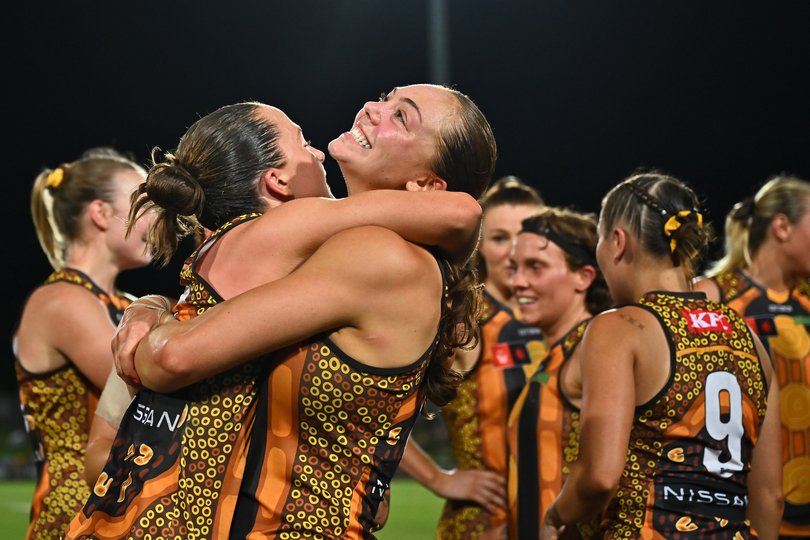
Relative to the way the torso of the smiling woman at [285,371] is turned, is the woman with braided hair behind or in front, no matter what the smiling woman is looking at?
behind

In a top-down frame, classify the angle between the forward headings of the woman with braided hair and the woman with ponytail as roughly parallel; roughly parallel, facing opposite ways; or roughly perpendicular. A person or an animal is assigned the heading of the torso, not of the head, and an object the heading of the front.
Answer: roughly perpendicular

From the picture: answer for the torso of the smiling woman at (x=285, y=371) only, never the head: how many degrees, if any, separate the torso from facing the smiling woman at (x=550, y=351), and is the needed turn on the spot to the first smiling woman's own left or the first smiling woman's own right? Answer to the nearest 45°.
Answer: approximately 135° to the first smiling woman's own right

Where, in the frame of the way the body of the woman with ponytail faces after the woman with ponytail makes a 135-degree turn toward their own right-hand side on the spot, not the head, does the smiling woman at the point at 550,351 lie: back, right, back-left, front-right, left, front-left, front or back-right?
back-left

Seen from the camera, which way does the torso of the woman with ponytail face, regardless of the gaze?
to the viewer's right

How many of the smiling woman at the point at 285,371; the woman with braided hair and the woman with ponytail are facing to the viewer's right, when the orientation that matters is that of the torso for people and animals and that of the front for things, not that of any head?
1

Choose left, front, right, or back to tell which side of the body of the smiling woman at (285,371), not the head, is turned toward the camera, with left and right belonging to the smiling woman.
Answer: left

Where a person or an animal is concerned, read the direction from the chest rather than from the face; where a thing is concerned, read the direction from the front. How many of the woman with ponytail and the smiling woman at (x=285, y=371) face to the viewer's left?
1

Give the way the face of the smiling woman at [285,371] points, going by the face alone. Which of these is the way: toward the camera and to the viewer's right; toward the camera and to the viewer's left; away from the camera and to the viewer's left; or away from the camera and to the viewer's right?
toward the camera and to the viewer's left

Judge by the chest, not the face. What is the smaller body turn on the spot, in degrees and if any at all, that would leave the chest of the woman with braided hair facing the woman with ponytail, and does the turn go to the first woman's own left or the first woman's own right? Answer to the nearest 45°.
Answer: approximately 45° to the first woman's own left
